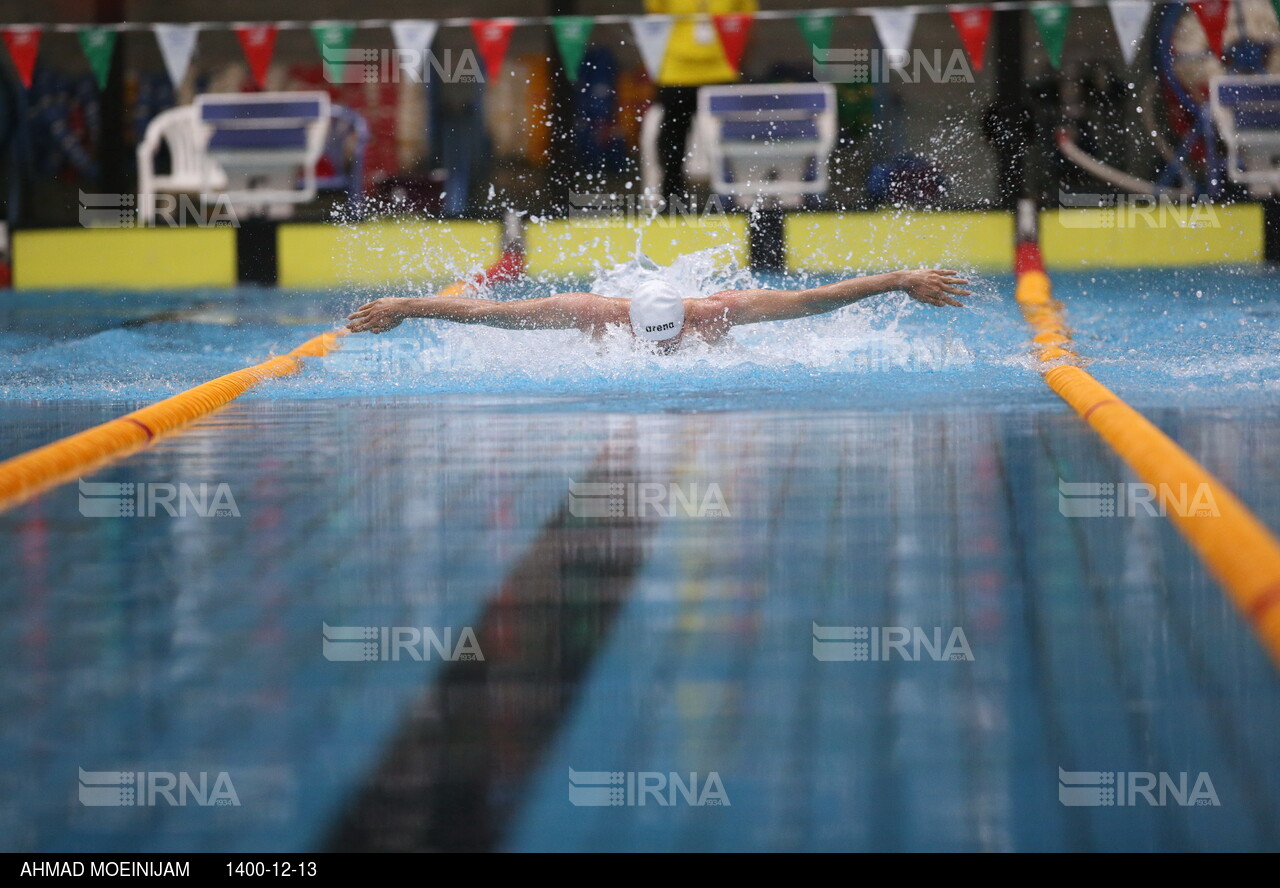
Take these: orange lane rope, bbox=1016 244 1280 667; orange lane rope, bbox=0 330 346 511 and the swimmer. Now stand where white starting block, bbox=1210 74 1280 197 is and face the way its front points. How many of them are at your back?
0

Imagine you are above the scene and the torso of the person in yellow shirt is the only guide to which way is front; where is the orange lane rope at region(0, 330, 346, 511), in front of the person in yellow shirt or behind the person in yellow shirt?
in front

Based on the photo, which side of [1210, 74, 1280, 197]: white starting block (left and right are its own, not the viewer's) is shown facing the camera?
front

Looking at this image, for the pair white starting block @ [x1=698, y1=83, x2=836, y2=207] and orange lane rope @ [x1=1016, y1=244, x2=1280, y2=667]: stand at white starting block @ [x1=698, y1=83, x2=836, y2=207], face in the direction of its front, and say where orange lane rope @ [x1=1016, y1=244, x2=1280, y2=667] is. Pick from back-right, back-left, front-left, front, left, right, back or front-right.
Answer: front

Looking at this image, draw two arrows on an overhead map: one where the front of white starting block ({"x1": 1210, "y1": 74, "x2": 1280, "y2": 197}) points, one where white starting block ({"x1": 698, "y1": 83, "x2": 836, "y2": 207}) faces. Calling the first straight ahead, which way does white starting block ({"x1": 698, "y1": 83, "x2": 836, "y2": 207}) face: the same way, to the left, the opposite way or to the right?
the same way

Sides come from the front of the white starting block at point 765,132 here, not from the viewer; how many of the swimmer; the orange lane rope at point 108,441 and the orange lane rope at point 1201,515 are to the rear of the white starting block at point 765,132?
0

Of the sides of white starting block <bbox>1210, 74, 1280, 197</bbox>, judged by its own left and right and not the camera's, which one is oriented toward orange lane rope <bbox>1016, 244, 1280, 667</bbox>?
front

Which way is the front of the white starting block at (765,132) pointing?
toward the camera

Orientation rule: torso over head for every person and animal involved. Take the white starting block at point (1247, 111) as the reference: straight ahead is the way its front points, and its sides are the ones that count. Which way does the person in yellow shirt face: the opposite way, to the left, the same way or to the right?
the same way

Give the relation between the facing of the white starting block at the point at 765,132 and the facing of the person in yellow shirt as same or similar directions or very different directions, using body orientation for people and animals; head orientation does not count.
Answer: same or similar directions

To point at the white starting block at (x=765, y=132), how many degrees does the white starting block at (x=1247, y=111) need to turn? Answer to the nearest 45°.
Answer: approximately 90° to its right

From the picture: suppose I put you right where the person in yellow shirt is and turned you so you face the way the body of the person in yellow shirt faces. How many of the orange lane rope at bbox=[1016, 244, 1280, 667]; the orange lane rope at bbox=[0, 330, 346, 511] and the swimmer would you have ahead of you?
3

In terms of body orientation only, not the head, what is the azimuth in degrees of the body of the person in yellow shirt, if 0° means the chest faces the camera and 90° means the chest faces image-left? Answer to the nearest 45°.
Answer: approximately 0°
